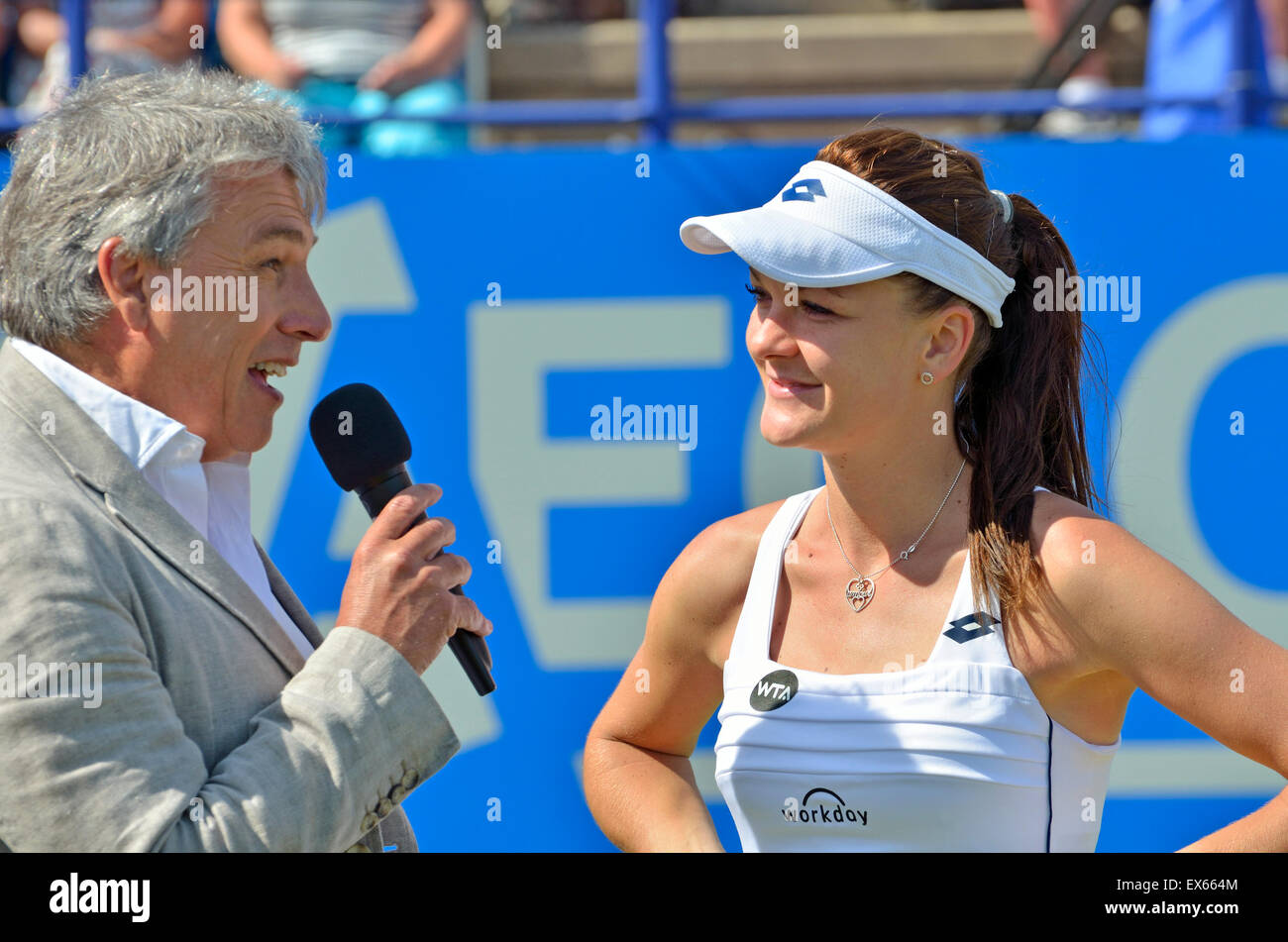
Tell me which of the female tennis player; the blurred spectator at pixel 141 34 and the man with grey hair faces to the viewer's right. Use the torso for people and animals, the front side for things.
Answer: the man with grey hair

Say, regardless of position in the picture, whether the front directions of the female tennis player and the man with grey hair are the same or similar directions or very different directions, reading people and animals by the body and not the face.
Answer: very different directions

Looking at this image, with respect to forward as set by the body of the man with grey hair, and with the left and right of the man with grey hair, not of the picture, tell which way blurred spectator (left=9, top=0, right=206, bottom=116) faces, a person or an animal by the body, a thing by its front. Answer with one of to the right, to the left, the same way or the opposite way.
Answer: to the right

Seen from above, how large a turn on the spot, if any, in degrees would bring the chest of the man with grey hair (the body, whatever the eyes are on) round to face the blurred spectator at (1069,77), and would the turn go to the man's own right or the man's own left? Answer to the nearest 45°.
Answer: approximately 45° to the man's own left

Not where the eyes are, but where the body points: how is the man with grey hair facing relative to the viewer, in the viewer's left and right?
facing to the right of the viewer

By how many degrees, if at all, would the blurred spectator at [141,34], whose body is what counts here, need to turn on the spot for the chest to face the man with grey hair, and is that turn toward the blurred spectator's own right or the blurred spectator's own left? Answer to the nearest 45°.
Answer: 0° — they already face them

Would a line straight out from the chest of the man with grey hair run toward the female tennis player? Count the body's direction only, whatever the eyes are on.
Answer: yes
